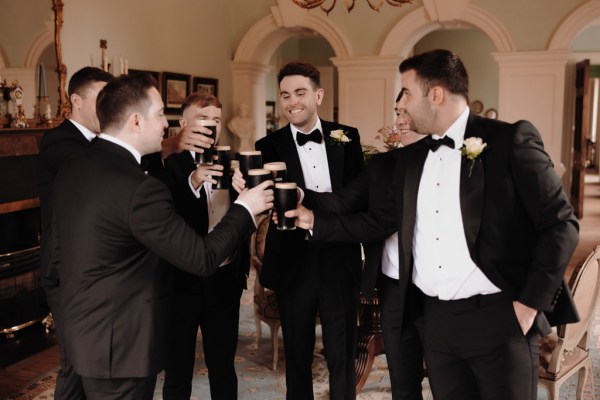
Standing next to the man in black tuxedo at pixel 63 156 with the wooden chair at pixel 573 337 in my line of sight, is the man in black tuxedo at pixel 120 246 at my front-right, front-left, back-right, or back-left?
front-right

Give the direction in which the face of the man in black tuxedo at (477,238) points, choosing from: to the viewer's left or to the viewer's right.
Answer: to the viewer's left

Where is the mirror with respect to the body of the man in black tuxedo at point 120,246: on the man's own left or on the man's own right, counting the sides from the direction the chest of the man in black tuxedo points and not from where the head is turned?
on the man's own left

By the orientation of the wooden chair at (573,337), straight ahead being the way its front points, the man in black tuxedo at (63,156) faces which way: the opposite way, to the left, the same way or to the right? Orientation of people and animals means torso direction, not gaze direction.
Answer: the opposite way

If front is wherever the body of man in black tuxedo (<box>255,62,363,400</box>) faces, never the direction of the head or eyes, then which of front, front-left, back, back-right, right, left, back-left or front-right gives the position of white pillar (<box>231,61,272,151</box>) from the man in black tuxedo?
back

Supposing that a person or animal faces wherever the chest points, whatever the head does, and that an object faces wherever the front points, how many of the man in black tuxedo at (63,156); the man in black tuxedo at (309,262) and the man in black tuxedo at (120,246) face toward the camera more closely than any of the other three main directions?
1

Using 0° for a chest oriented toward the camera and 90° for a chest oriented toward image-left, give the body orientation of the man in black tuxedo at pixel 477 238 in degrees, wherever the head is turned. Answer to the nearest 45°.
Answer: approximately 45°

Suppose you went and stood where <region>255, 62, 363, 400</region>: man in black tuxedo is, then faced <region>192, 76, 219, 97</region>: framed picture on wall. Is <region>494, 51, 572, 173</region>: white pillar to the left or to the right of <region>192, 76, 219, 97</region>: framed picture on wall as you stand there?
right

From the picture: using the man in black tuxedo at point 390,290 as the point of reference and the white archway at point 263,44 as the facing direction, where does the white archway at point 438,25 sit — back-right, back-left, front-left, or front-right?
front-right

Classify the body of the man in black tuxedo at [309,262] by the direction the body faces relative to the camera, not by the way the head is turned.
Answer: toward the camera

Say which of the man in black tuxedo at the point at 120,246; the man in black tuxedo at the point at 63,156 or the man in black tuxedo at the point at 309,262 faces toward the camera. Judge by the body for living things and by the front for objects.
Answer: the man in black tuxedo at the point at 309,262

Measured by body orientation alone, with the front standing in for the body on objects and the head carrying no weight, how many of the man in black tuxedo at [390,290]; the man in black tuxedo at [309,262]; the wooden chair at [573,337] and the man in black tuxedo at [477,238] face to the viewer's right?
0

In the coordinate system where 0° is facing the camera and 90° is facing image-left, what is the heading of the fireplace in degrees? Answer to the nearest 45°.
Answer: approximately 315°

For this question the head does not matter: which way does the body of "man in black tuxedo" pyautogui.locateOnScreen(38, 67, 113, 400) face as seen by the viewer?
to the viewer's right
